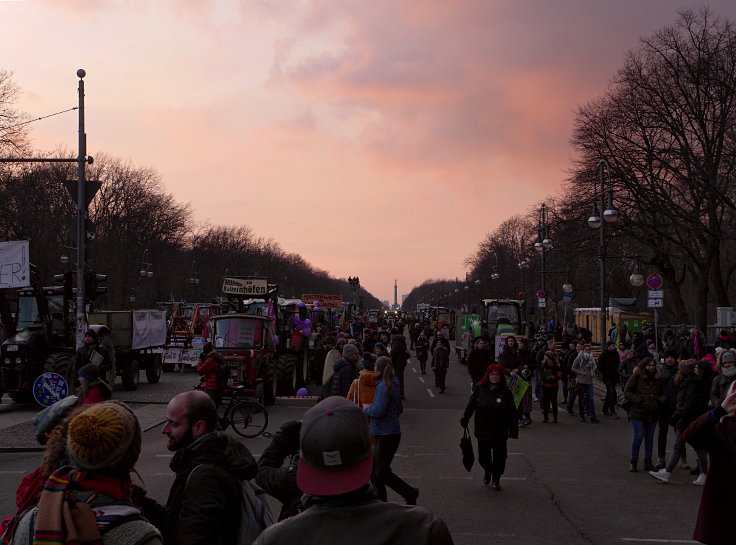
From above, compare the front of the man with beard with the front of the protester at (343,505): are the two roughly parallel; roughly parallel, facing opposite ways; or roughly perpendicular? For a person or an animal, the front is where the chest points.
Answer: roughly perpendicular

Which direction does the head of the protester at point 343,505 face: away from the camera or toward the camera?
away from the camera

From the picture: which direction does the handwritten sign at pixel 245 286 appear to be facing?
toward the camera

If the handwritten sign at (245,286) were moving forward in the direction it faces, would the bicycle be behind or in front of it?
in front

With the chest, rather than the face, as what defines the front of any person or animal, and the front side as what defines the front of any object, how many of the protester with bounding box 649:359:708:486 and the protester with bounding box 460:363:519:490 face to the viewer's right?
0

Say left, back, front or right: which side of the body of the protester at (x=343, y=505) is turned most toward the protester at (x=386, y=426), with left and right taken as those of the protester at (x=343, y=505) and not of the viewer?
front

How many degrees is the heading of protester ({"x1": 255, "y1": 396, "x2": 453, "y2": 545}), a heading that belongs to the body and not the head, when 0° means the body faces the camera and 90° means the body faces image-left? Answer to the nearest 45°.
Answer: approximately 180°

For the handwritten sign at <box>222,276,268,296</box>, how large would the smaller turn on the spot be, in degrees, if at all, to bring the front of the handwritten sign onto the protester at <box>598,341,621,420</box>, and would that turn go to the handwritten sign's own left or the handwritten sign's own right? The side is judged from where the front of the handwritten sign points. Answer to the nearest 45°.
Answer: approximately 45° to the handwritten sign's own left

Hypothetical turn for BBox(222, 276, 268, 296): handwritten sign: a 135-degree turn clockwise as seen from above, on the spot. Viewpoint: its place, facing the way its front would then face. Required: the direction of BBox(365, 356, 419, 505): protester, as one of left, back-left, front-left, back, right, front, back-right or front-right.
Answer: back-left

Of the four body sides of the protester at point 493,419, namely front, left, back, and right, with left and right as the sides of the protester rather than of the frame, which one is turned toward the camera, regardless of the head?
front

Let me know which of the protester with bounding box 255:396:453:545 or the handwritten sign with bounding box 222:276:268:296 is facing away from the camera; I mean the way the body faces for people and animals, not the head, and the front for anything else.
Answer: the protester
